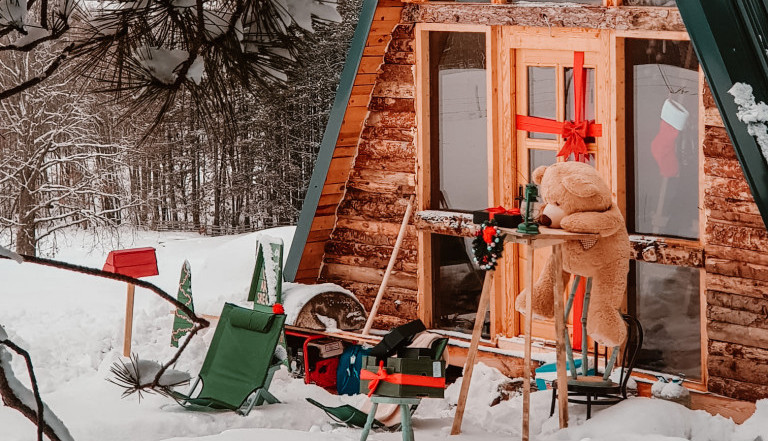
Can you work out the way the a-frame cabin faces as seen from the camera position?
facing the viewer and to the left of the viewer

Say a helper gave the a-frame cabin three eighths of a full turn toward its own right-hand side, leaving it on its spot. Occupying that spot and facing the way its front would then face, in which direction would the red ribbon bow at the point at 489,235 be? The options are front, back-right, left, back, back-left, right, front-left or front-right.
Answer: back

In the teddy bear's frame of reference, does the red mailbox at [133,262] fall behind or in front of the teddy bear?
in front

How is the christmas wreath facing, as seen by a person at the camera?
facing the viewer

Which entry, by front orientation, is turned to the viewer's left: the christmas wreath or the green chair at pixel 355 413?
the green chair

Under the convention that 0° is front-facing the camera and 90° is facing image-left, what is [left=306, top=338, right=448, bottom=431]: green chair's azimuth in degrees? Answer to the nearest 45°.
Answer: approximately 90°

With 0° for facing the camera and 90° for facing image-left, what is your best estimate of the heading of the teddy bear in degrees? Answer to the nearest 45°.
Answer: approximately 90°

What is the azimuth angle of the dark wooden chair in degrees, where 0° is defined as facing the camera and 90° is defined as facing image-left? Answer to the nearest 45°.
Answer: approximately 90°

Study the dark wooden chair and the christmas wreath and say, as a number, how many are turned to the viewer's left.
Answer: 1

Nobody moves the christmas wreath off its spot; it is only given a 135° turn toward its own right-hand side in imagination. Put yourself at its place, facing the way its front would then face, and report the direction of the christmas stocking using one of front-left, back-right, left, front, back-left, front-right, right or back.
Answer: right
